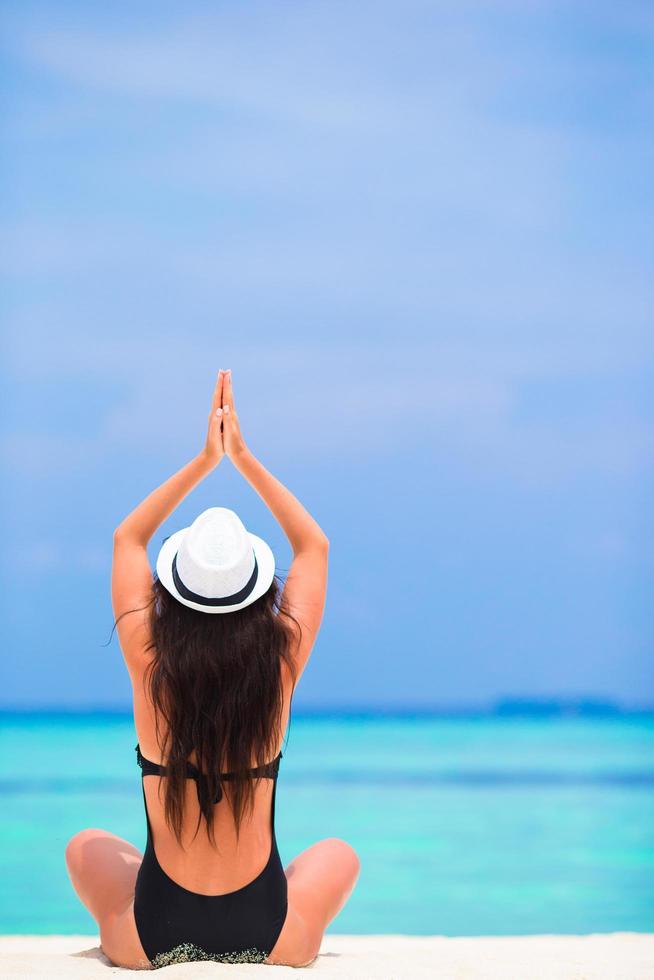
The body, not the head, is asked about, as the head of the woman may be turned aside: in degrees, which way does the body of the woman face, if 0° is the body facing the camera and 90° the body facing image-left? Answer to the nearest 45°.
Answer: approximately 180°

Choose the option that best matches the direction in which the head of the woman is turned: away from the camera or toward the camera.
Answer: away from the camera
